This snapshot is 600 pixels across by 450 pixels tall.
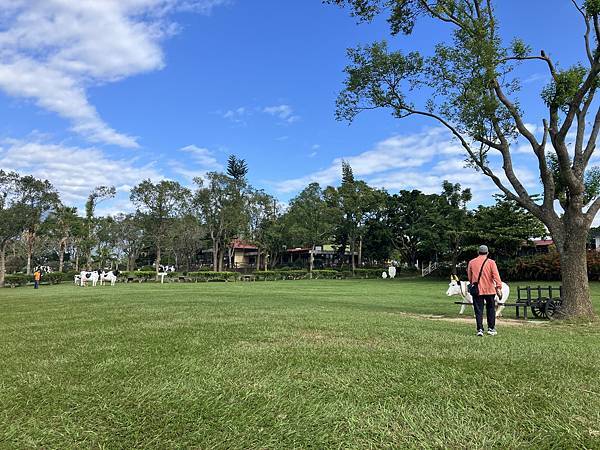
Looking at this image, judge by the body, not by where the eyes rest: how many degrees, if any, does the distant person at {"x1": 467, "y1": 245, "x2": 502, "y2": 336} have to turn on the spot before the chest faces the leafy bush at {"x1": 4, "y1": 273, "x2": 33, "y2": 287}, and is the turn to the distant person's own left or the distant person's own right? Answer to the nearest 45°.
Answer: approximately 45° to the distant person's own left

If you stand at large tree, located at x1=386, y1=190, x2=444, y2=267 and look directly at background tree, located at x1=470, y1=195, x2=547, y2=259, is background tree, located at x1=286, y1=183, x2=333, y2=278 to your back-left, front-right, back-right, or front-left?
back-right

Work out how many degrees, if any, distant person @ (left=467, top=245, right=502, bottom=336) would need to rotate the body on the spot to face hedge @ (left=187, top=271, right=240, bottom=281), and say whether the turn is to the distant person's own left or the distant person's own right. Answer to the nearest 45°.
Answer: approximately 45° to the distant person's own left

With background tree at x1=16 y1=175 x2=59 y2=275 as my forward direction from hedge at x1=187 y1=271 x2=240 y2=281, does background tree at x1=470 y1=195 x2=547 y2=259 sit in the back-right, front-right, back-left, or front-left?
back-right

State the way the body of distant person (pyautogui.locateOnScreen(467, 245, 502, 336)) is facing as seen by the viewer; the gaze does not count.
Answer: away from the camera

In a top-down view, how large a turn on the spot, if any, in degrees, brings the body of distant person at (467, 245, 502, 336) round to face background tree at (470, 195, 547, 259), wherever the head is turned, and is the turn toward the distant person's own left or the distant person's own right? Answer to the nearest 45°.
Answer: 0° — they already face it

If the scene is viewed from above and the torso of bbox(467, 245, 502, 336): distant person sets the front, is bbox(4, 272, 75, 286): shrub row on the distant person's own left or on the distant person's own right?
on the distant person's own left
